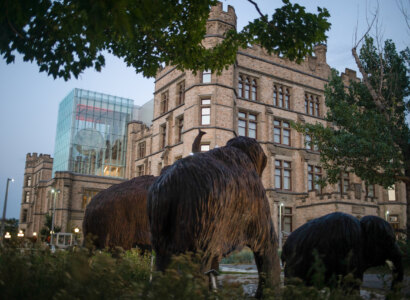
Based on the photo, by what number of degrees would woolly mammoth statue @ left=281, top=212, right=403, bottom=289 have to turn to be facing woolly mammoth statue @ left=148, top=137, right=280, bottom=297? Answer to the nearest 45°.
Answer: approximately 135° to its right

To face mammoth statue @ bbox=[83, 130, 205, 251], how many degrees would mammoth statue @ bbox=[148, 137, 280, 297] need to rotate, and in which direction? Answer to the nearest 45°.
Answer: approximately 90° to its left

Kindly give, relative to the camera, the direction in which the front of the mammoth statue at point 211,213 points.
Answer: facing away from the viewer and to the right of the viewer

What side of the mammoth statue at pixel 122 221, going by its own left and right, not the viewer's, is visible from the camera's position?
right

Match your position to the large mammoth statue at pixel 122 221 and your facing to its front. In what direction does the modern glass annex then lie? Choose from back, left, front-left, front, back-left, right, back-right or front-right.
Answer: left

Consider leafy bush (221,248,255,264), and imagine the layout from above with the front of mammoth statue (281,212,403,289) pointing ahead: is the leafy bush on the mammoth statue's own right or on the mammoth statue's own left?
on the mammoth statue's own left

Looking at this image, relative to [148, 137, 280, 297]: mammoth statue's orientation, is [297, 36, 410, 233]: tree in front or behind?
in front

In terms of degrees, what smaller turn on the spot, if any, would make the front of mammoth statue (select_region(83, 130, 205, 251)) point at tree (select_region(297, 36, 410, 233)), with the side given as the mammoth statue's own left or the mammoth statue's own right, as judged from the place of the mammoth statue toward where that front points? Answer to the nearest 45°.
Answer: approximately 45° to the mammoth statue's own left

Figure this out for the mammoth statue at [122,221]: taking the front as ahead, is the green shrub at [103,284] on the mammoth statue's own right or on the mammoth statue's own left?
on the mammoth statue's own right

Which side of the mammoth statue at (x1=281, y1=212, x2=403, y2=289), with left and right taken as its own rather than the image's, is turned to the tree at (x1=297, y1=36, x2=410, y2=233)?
left

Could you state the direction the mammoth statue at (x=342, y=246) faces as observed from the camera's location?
facing to the right of the viewer

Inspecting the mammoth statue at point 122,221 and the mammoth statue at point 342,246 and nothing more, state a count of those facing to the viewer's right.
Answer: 2

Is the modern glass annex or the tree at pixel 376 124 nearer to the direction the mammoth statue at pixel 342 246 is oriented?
the tree
